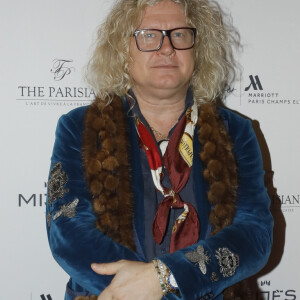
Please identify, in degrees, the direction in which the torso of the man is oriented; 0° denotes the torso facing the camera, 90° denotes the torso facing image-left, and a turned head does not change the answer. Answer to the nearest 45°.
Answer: approximately 0°
